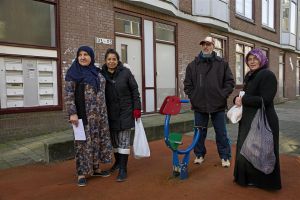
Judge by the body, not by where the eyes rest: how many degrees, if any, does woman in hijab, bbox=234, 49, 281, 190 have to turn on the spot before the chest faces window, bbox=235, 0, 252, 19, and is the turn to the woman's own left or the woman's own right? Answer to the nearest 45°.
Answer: approximately 135° to the woman's own right

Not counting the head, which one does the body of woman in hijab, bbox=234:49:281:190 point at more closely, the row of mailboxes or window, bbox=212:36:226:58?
the row of mailboxes

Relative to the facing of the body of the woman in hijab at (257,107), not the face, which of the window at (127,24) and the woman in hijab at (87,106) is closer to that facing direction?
the woman in hijab

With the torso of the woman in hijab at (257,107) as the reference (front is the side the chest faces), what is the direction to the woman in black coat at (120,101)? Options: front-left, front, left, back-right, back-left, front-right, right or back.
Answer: front-right

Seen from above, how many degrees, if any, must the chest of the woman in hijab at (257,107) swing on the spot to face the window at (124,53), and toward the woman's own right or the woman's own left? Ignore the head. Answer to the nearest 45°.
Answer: approximately 90° to the woman's own right

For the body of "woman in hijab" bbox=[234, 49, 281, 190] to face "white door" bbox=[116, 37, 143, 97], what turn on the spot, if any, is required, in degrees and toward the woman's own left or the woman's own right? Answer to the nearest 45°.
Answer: approximately 90° to the woman's own right

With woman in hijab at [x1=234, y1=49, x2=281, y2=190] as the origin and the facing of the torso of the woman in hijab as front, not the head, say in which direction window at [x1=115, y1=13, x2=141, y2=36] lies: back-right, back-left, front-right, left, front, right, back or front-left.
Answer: right

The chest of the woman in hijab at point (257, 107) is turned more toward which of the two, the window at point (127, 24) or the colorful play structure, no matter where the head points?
the colorful play structure

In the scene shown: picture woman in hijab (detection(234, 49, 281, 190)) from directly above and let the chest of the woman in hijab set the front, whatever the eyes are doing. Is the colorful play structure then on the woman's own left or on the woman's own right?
on the woman's own right

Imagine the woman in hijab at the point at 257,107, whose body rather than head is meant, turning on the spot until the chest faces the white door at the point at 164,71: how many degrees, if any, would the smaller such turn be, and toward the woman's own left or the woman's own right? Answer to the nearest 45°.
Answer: approximately 90° to the woman's own right

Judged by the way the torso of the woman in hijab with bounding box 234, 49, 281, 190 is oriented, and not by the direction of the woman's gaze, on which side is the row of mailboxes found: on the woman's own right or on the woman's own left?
on the woman's own right

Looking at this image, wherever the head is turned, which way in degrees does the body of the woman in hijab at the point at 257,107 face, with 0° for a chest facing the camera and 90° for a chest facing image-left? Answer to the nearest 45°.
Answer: approximately 45°

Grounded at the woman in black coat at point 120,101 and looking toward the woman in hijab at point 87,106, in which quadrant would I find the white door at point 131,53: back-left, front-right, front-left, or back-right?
back-right

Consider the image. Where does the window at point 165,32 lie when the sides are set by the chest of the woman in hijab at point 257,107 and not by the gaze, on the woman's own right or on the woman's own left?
on the woman's own right
